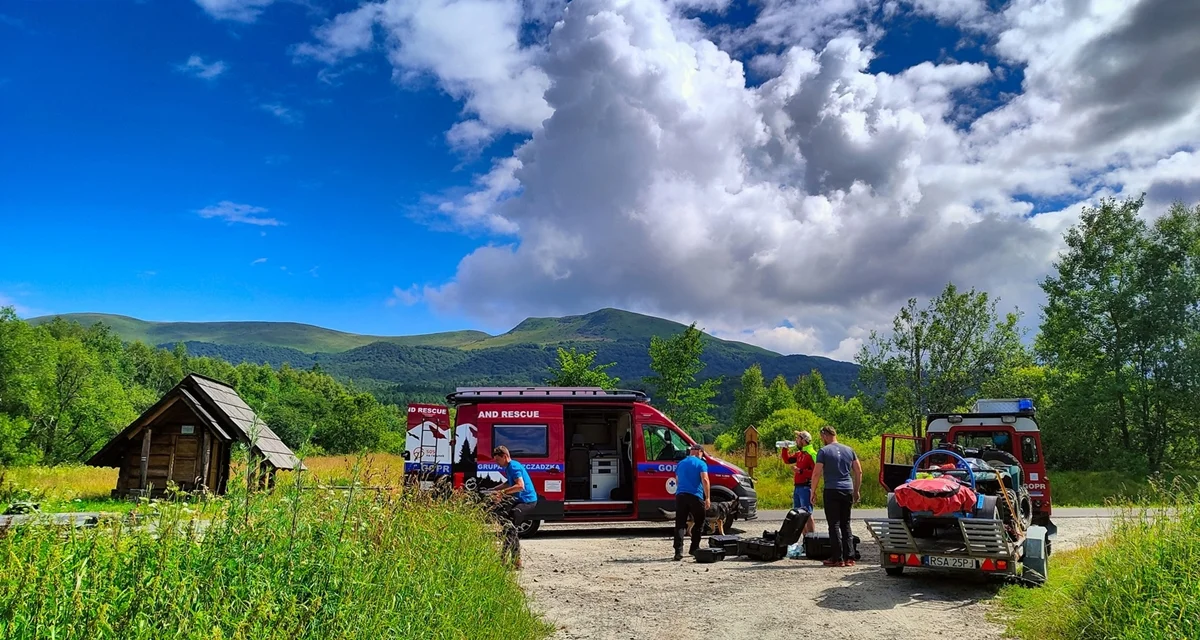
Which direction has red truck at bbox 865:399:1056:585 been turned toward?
away from the camera

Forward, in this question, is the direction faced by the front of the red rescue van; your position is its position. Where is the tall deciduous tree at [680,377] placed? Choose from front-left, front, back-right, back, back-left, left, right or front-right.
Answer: left

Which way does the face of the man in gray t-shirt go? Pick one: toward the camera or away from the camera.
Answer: away from the camera

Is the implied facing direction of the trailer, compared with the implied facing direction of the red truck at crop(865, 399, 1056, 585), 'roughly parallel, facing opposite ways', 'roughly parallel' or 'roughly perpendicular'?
roughly parallel

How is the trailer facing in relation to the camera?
away from the camera

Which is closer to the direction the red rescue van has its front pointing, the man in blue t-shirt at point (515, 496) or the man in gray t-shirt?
the man in gray t-shirt

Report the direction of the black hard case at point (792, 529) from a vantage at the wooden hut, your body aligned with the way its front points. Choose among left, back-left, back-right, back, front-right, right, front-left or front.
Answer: left

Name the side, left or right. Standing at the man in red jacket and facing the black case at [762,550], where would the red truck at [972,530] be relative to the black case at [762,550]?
left

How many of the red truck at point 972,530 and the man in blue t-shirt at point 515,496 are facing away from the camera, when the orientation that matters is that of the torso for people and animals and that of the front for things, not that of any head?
1

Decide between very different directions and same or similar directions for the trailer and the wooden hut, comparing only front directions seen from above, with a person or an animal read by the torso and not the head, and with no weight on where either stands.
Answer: very different directions

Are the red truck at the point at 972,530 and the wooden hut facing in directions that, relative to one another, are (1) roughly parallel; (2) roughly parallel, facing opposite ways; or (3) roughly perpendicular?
roughly parallel, facing opposite ways

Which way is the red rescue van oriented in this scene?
to the viewer's right
